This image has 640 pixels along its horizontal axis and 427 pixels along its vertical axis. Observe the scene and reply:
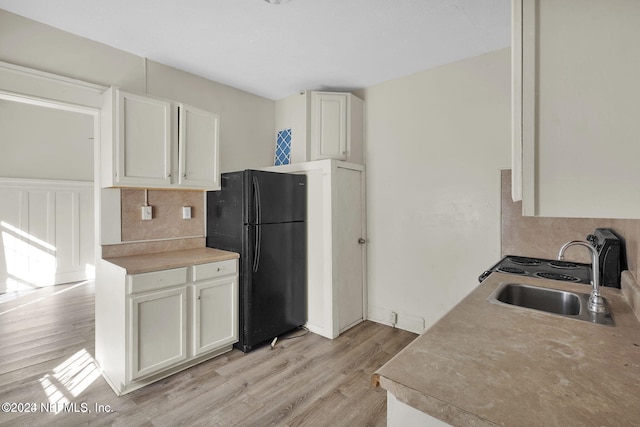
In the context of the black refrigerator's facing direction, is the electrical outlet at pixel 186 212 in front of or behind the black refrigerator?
behind

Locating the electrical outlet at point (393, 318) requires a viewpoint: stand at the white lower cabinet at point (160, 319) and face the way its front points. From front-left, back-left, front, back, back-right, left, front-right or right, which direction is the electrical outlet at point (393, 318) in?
front-left

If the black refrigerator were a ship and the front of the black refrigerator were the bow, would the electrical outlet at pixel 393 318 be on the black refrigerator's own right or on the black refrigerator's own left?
on the black refrigerator's own left

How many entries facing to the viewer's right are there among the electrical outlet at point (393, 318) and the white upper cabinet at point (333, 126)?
0

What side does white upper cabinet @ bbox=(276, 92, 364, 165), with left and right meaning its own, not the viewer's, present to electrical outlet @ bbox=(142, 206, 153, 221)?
right

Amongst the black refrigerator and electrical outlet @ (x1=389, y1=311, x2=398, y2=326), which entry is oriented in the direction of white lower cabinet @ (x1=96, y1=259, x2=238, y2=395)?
the electrical outlet

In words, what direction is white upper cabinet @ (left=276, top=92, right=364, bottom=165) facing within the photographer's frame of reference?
facing the viewer

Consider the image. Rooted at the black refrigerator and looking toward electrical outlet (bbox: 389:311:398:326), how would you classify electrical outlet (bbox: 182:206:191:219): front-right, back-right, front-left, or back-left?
back-left

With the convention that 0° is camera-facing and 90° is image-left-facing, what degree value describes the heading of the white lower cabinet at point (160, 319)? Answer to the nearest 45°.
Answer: approximately 315°
